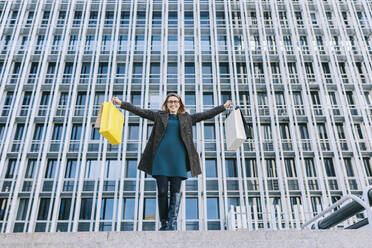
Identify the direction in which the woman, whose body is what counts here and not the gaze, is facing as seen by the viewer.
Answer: toward the camera

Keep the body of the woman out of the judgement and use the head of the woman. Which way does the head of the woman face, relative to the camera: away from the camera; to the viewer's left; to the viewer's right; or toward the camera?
toward the camera
